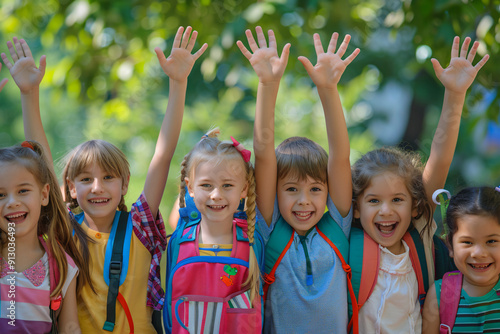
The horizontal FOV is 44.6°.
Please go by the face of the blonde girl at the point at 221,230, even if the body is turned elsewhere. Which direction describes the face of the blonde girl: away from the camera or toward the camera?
toward the camera

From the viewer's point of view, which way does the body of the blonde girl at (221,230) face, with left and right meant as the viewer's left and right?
facing the viewer
